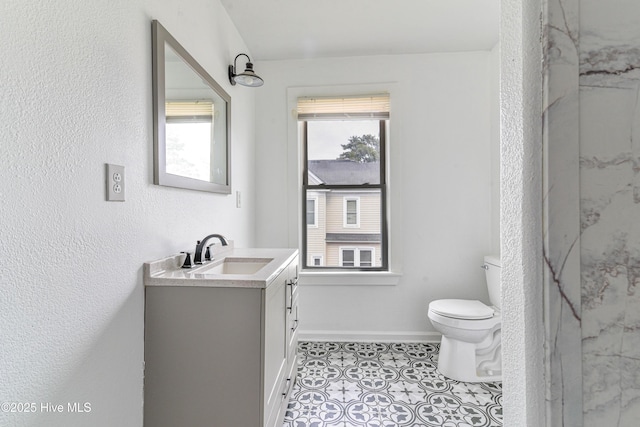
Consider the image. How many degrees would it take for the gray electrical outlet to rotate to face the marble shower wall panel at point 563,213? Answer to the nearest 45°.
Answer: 0° — it already faces it

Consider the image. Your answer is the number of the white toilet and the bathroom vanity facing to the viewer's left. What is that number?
1

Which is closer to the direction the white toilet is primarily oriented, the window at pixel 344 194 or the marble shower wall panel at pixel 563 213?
the window

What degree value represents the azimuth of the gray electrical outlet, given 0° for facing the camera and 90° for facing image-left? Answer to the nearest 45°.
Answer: approximately 315°

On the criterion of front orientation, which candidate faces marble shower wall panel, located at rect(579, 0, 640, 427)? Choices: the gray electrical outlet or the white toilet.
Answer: the gray electrical outlet

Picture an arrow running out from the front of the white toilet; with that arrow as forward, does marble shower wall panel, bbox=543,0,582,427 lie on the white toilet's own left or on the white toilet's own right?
on the white toilet's own left

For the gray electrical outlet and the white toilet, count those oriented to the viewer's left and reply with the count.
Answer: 1

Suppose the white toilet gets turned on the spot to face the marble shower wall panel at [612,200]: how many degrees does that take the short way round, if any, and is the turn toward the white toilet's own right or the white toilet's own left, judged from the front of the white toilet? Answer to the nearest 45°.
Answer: approximately 90° to the white toilet's own left

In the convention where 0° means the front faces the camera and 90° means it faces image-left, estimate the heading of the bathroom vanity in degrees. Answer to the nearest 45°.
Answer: approximately 270°

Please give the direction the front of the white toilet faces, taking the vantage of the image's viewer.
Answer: facing to the left of the viewer
